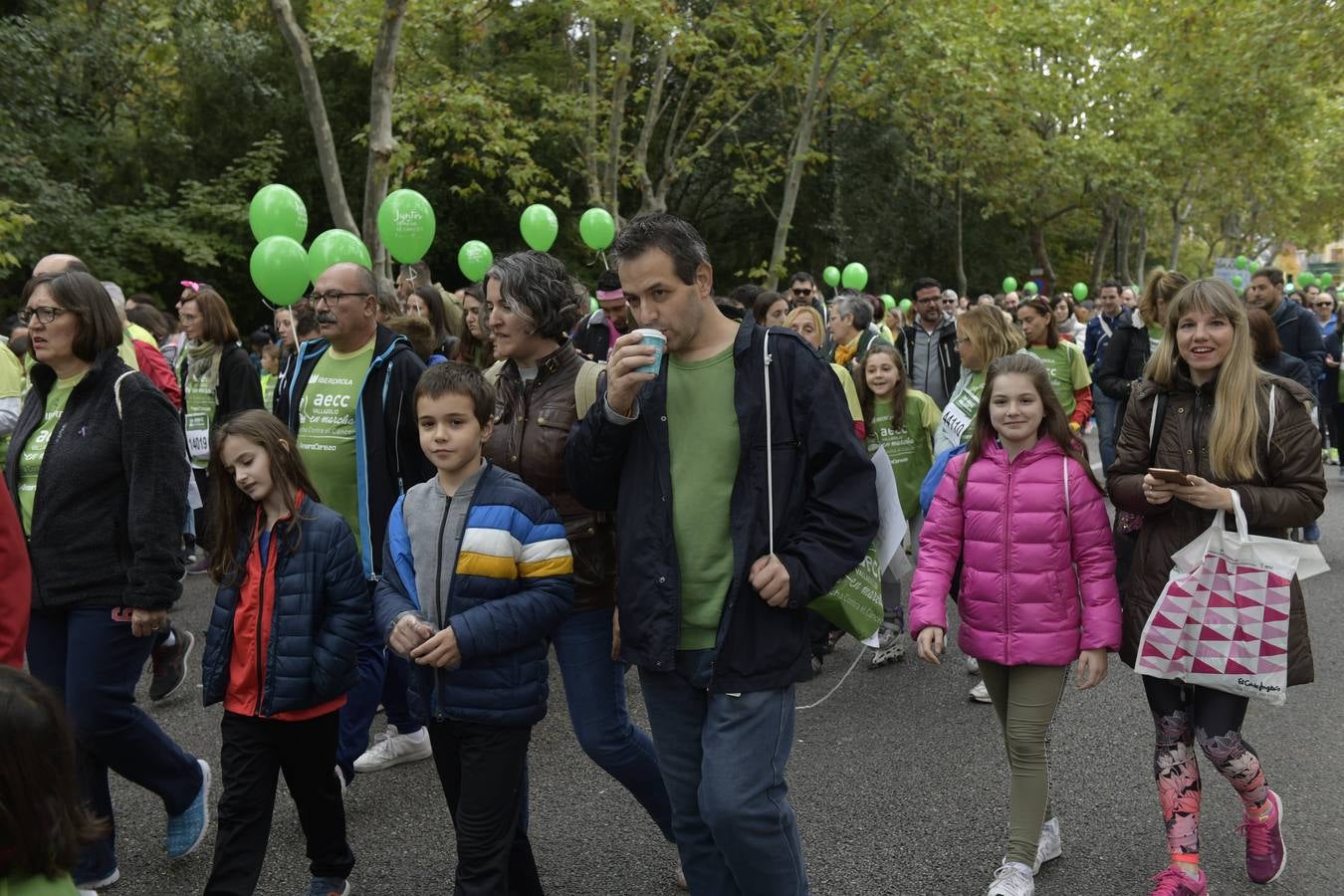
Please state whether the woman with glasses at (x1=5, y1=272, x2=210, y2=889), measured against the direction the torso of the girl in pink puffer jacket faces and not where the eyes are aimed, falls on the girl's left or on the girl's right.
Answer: on the girl's right

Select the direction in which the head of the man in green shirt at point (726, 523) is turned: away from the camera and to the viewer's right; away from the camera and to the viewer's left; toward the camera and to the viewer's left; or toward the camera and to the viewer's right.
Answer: toward the camera and to the viewer's left

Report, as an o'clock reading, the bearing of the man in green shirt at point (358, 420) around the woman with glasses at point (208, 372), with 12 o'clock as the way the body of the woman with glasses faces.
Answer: The man in green shirt is roughly at 10 o'clock from the woman with glasses.

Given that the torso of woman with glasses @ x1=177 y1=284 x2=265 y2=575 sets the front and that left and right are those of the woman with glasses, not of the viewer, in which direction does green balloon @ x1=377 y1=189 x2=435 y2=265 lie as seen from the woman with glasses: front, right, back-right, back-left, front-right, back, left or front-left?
back

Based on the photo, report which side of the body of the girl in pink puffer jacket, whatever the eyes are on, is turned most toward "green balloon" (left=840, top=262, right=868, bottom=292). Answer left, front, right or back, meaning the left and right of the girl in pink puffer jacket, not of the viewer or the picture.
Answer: back

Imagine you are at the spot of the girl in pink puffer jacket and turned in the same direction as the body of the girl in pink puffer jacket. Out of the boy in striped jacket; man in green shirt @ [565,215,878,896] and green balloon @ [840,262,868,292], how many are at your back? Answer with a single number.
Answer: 1

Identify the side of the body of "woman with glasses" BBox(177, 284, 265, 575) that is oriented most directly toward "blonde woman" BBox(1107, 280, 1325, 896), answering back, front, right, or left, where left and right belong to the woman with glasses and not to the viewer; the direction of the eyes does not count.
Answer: left

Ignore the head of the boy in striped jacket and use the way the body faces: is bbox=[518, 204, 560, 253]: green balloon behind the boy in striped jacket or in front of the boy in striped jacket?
behind

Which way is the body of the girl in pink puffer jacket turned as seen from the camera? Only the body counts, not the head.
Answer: toward the camera

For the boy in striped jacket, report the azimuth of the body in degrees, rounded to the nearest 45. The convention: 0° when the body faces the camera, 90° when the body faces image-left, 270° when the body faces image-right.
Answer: approximately 45°

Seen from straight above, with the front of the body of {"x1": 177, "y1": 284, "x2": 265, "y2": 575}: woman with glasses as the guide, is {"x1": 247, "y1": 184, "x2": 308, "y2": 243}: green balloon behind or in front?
behind

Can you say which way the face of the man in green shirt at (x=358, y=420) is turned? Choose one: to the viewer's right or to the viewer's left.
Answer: to the viewer's left

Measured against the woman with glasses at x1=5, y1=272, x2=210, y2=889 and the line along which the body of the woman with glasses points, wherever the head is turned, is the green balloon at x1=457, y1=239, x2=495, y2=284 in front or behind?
behind
